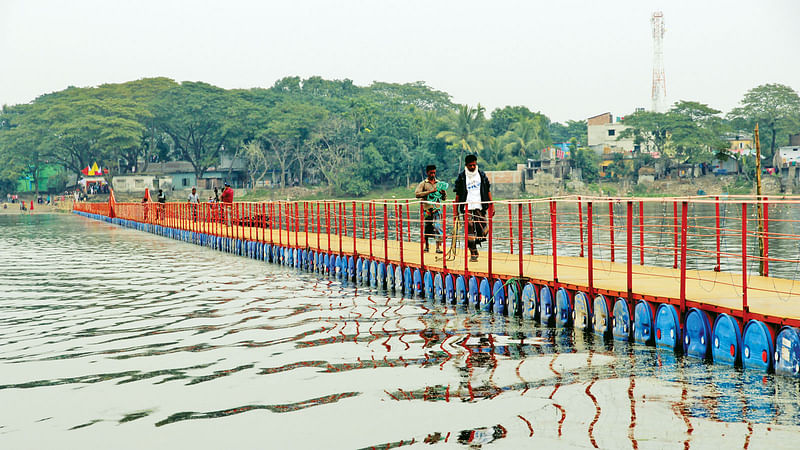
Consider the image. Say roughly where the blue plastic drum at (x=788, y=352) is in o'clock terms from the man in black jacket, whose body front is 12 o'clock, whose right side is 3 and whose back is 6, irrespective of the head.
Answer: The blue plastic drum is roughly at 11 o'clock from the man in black jacket.

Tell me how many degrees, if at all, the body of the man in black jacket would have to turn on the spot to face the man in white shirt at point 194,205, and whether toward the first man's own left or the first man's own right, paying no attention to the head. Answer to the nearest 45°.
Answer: approximately 135° to the first man's own right

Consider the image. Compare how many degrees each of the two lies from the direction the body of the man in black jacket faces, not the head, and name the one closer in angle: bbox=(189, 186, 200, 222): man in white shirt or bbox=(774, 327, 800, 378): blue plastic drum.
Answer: the blue plastic drum

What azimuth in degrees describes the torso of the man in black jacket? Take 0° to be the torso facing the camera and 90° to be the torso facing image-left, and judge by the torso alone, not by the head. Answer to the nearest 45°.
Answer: approximately 0°
